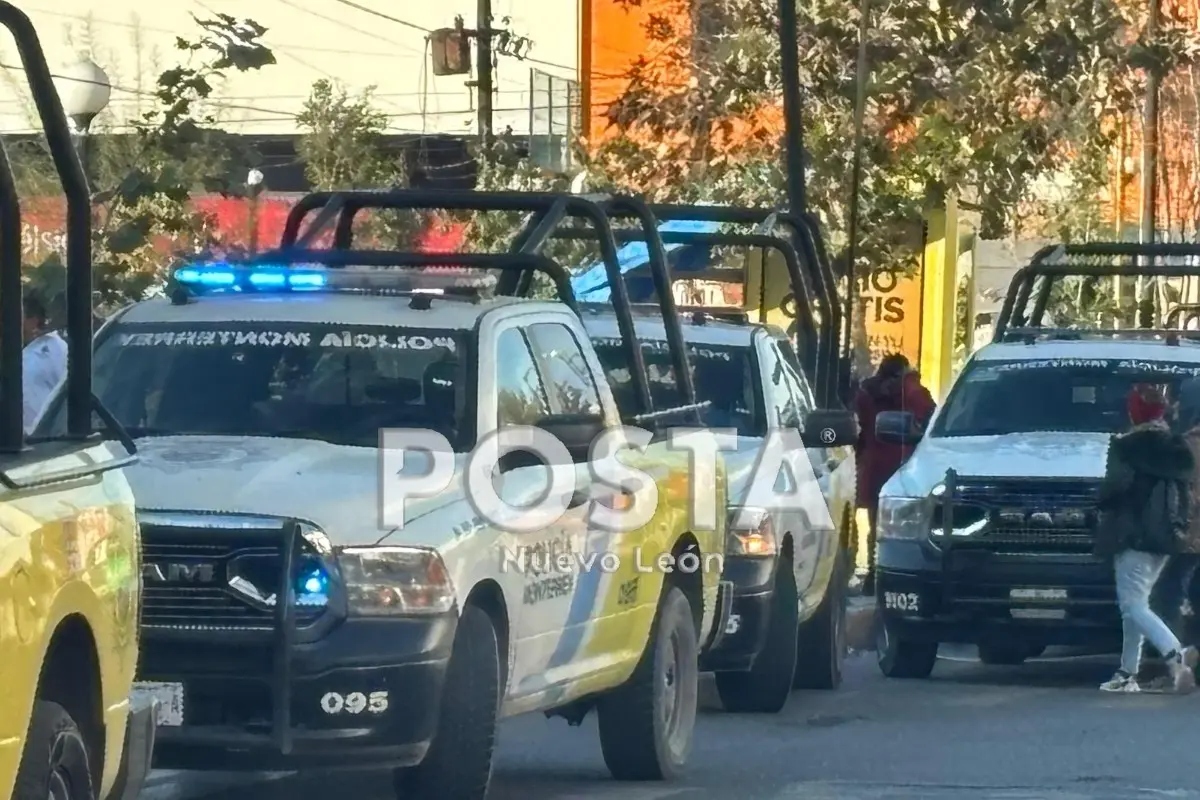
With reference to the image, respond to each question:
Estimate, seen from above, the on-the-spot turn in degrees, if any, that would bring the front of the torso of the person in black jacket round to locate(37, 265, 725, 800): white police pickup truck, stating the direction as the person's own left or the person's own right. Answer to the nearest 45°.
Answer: approximately 90° to the person's own left

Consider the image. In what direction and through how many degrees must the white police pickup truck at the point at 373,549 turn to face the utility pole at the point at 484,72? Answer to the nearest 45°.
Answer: approximately 135° to its right

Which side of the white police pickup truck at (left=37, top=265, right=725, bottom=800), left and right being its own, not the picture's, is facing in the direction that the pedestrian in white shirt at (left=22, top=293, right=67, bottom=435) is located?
right

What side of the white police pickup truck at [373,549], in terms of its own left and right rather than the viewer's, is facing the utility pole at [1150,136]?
back

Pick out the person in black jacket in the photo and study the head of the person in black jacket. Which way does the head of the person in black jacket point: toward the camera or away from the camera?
away from the camera

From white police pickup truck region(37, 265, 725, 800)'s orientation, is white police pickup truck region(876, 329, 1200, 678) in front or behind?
behind

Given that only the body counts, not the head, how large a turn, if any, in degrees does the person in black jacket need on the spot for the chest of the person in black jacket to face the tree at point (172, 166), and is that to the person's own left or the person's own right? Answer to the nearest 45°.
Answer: approximately 45° to the person's own left
